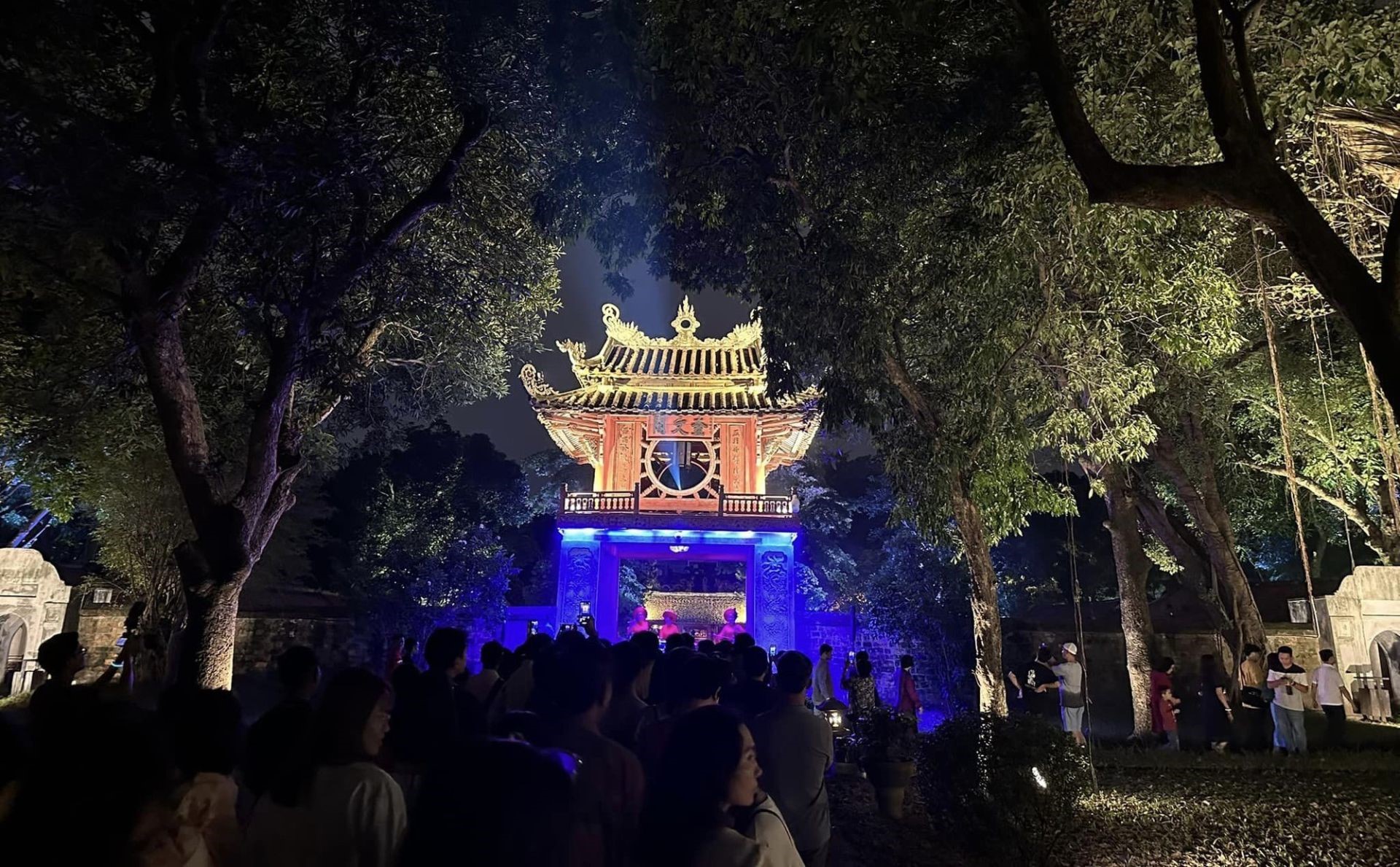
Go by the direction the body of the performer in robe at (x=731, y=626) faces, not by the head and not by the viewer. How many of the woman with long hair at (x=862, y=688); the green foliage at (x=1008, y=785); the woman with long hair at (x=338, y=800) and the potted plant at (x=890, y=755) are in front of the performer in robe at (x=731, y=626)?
4

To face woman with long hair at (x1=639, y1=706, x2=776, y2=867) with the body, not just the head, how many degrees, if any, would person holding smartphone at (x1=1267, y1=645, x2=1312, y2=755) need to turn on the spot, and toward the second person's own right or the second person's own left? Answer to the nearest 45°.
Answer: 0° — they already face them

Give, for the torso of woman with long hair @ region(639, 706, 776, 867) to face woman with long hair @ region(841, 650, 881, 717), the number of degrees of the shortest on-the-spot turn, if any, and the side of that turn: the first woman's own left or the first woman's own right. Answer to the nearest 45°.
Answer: approximately 45° to the first woman's own left

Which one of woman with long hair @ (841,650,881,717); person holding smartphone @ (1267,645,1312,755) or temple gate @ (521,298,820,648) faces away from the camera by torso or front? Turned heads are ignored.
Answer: the woman with long hair

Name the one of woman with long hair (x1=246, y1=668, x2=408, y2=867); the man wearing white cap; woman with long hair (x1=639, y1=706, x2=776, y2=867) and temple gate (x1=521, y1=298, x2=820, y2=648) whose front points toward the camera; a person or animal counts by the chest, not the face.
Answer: the temple gate

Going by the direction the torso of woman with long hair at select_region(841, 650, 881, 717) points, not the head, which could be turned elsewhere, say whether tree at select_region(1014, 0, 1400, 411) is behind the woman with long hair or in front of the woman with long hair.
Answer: behind

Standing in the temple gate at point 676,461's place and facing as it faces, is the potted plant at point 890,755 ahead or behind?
ahead

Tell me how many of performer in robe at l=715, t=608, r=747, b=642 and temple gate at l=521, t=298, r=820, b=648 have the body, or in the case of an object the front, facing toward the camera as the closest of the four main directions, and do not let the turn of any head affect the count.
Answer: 2

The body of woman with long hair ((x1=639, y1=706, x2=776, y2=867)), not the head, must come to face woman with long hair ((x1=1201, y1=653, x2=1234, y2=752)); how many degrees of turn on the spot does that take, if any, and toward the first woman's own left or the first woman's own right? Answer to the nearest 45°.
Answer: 0° — they already face them

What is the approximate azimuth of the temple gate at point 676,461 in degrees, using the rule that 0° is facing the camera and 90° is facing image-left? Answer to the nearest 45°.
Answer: approximately 0°

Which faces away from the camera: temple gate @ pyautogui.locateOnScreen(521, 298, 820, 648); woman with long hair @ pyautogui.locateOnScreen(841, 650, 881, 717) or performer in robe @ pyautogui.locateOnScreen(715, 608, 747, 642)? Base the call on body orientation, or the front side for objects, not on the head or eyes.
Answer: the woman with long hair

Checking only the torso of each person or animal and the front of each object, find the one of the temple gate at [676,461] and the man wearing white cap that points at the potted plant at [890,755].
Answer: the temple gate

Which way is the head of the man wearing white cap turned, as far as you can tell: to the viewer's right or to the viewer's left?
to the viewer's left
